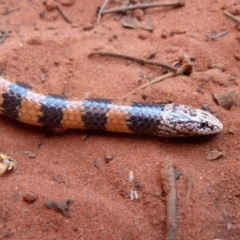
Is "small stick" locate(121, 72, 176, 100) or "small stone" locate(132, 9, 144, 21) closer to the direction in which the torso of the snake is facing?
the small stick

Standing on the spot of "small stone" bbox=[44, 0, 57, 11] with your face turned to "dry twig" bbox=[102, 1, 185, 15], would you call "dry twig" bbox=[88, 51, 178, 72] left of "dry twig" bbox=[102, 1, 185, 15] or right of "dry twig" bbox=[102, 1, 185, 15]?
right

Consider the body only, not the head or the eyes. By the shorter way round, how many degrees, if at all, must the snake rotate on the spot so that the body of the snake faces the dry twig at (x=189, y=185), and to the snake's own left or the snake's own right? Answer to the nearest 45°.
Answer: approximately 45° to the snake's own right

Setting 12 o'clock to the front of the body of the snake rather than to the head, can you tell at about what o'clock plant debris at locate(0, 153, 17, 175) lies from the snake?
The plant debris is roughly at 5 o'clock from the snake.

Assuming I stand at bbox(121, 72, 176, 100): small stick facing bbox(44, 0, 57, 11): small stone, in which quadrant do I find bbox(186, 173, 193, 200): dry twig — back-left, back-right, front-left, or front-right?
back-left

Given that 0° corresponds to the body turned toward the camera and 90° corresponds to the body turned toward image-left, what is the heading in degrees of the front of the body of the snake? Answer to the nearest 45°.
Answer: approximately 270°

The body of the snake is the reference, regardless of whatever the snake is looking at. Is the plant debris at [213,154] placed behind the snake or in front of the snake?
in front

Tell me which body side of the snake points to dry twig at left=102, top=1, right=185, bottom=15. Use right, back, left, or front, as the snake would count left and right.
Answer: left

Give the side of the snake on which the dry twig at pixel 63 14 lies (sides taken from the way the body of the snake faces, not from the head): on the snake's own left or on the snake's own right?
on the snake's own left

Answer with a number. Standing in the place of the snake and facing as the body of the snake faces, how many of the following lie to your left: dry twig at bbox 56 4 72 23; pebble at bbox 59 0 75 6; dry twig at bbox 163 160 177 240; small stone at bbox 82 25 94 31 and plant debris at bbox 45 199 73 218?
3

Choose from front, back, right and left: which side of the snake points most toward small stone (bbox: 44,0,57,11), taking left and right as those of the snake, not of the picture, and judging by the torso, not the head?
left

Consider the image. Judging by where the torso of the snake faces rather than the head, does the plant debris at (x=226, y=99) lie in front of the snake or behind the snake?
in front

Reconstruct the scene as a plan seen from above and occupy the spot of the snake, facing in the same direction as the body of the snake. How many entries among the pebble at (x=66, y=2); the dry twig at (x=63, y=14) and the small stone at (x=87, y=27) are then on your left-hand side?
3

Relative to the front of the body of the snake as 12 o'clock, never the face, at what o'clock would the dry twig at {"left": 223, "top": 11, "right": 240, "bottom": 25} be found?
The dry twig is roughly at 11 o'clock from the snake.

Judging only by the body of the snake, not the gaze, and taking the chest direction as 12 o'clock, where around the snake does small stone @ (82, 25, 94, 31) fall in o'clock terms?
The small stone is roughly at 9 o'clock from the snake.

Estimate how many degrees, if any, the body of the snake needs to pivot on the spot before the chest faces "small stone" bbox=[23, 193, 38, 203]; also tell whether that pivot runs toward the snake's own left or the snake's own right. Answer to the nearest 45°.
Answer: approximately 135° to the snake's own right
